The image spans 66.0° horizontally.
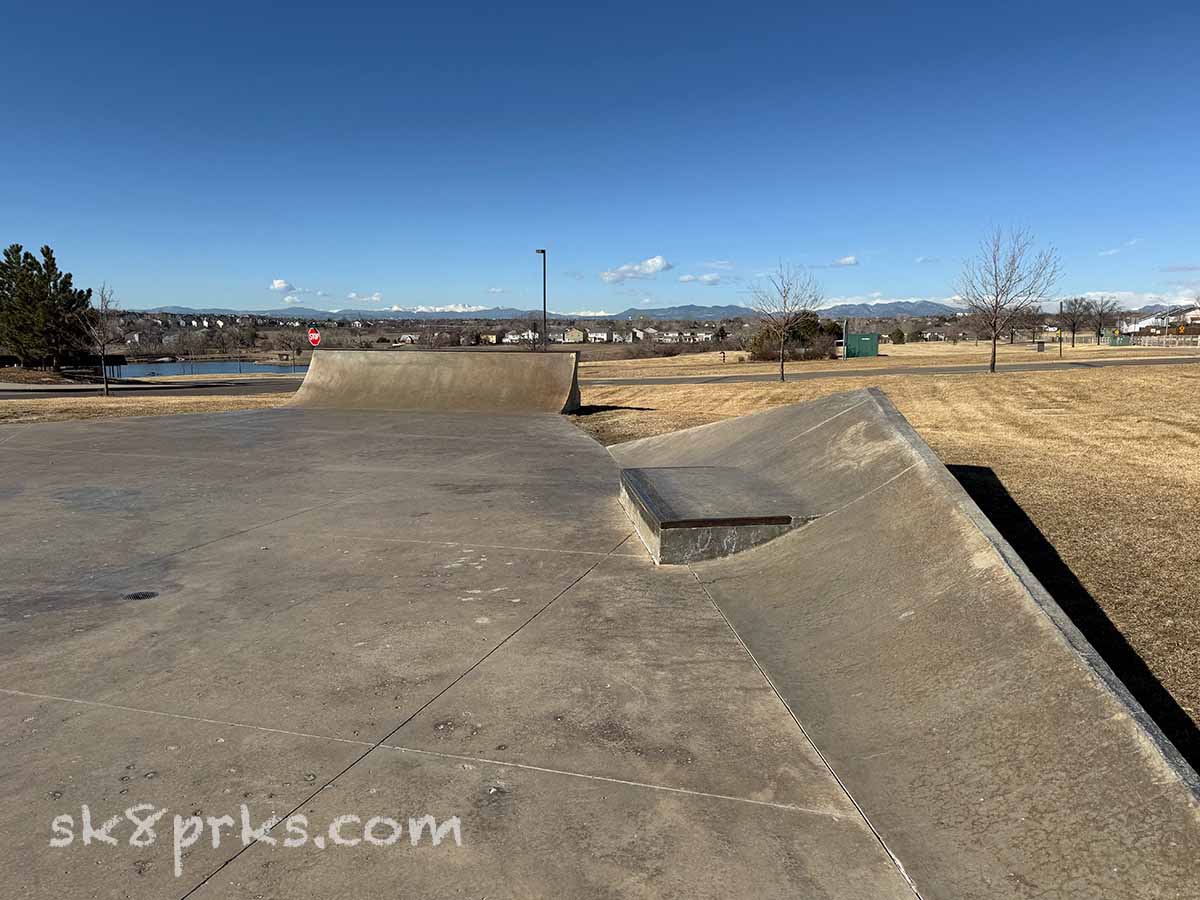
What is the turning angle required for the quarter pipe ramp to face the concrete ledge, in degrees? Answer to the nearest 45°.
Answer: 0° — it already faces it

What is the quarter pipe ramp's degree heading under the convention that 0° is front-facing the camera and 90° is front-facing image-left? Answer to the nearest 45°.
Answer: approximately 0°

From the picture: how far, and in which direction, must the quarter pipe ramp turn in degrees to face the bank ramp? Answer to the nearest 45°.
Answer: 0° — it already faces it
